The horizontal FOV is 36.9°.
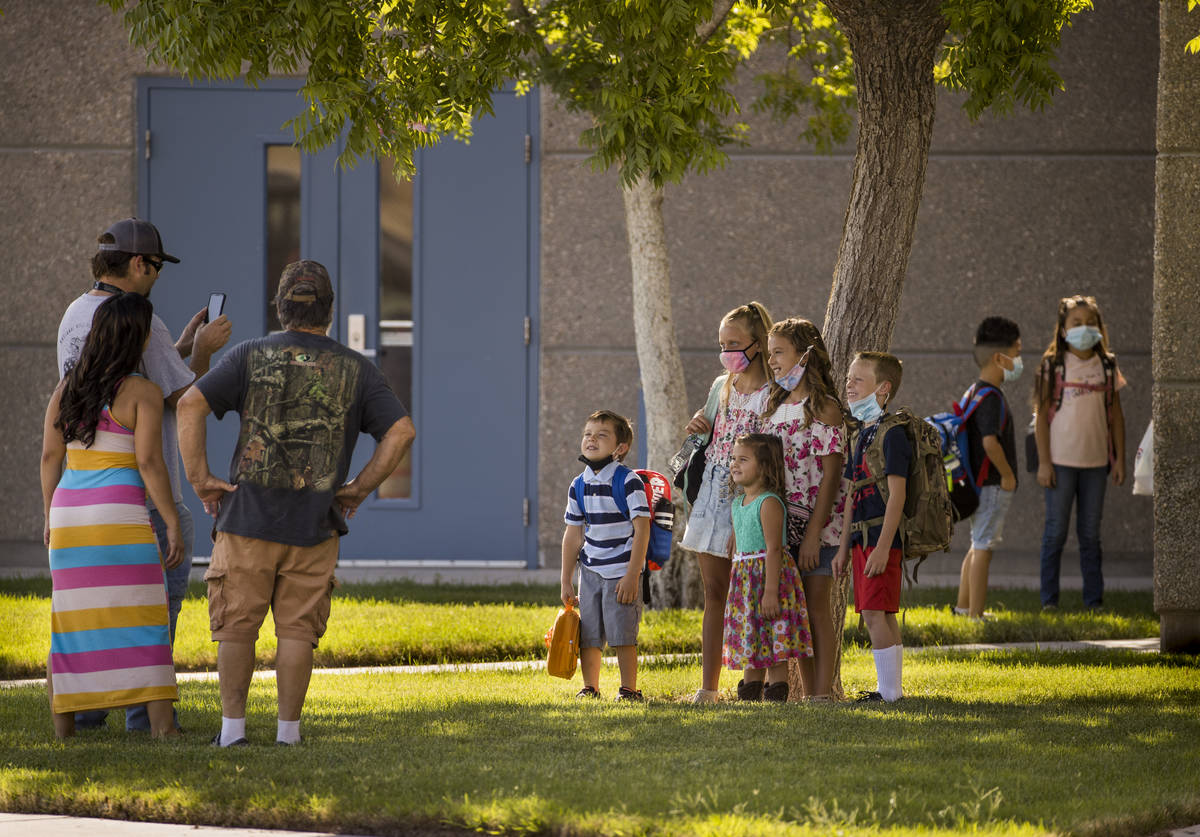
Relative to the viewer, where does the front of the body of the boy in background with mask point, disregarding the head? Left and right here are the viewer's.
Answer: facing to the right of the viewer

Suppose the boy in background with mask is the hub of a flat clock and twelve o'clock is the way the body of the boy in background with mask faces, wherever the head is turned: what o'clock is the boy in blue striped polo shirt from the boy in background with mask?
The boy in blue striped polo shirt is roughly at 4 o'clock from the boy in background with mask.

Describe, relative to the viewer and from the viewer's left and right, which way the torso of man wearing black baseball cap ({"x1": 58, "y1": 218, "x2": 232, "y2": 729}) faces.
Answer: facing to the right of the viewer

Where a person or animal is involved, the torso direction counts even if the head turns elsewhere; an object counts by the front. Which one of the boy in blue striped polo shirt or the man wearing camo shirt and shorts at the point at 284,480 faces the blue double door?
the man wearing camo shirt and shorts

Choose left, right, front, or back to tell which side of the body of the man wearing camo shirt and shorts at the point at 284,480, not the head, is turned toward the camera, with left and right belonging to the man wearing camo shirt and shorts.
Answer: back

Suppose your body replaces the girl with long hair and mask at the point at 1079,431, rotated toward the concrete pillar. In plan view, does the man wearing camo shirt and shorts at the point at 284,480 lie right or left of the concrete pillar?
right

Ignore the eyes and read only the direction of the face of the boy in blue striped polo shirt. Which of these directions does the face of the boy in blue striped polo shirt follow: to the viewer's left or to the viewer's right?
to the viewer's left

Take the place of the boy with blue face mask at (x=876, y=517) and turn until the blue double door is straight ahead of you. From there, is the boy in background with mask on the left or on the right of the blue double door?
right

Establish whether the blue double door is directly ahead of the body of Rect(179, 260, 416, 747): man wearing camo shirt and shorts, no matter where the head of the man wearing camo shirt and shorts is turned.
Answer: yes

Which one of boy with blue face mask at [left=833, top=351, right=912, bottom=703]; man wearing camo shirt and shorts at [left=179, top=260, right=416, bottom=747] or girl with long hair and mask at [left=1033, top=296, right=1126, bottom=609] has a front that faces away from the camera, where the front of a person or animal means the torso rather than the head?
the man wearing camo shirt and shorts
